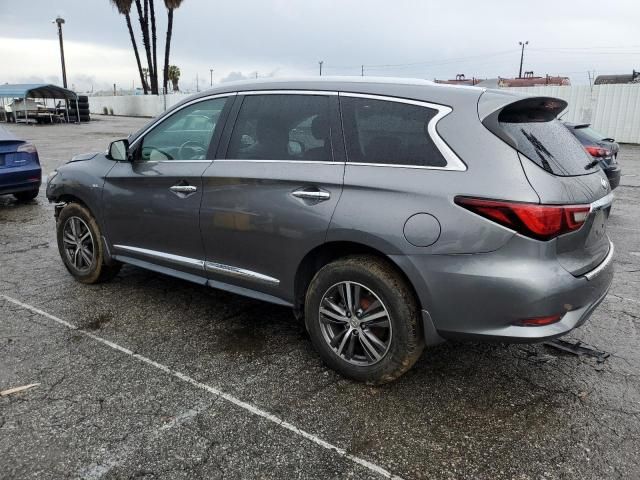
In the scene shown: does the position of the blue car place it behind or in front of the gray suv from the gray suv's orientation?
in front

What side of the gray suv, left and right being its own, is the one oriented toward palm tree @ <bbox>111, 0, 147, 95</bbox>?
front

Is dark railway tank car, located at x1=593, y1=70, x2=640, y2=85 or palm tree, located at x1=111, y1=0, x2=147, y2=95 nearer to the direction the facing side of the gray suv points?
the palm tree

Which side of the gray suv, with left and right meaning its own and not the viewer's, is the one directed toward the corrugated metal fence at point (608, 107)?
right

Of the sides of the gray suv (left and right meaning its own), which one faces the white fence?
front

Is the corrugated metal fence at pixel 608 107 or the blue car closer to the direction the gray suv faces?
the blue car

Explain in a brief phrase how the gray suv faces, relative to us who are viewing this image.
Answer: facing away from the viewer and to the left of the viewer
